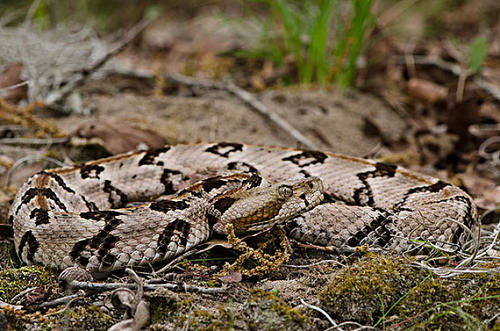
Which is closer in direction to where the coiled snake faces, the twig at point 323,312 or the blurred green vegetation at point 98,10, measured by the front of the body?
the twig

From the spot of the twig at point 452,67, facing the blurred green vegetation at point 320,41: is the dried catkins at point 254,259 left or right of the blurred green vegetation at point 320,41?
left

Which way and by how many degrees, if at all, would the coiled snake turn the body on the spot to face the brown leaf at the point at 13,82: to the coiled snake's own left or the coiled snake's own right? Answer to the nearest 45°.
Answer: approximately 135° to the coiled snake's own left

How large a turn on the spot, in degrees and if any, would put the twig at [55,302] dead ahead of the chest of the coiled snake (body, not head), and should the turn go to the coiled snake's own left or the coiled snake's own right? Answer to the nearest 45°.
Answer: approximately 135° to the coiled snake's own right

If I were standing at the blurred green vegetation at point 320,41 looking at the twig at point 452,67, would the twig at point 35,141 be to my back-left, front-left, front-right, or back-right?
back-right

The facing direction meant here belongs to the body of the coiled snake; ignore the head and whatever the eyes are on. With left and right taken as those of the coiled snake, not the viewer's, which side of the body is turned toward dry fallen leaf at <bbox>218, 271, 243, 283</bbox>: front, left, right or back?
right

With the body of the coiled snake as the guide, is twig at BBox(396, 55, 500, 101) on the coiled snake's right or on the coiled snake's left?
on the coiled snake's left

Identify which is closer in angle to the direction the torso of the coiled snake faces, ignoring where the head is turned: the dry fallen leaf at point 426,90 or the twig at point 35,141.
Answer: the dry fallen leaf

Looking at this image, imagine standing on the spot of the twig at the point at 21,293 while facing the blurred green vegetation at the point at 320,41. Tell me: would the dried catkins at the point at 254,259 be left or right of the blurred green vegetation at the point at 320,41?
right

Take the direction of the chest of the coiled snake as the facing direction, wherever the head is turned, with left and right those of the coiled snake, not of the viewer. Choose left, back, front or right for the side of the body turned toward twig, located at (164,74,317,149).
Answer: left

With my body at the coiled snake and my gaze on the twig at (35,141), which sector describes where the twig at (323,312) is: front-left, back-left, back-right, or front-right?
back-left

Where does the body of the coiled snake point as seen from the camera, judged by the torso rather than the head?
to the viewer's right
